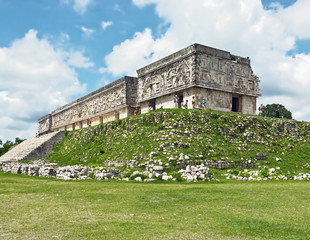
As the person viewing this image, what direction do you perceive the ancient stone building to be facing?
facing the viewer and to the left of the viewer

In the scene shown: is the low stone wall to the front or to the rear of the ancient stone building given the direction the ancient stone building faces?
to the front
